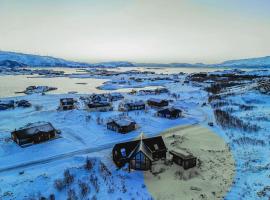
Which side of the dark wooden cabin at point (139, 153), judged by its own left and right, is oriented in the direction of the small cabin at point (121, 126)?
back

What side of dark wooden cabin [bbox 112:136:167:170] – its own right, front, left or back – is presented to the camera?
front

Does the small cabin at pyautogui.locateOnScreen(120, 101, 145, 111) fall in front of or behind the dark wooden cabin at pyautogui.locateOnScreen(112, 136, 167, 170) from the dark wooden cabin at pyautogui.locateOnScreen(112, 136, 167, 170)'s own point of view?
behind

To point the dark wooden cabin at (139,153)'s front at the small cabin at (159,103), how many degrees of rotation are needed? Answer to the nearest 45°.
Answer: approximately 180°

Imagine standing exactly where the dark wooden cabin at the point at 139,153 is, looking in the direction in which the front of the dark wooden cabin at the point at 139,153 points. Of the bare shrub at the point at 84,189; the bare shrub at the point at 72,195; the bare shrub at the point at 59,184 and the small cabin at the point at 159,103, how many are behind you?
1

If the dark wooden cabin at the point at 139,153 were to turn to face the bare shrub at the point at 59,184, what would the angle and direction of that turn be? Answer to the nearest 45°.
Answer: approximately 45° to its right

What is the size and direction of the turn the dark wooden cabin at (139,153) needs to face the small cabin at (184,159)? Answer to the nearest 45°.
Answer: approximately 90° to its left

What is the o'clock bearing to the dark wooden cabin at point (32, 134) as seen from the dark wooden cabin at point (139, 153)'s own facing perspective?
the dark wooden cabin at point (32, 134) is roughly at 4 o'clock from the dark wooden cabin at point (139, 153).

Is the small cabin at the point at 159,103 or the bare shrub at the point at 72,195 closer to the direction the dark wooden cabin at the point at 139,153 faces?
the bare shrub

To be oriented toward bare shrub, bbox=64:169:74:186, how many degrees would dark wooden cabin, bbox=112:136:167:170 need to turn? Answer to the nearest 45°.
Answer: approximately 45° to its right

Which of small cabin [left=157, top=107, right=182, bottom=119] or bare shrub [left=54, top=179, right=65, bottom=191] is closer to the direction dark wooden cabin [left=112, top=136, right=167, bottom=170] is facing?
the bare shrub

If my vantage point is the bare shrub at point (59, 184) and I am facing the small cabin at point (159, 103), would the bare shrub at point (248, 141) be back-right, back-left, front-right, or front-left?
front-right

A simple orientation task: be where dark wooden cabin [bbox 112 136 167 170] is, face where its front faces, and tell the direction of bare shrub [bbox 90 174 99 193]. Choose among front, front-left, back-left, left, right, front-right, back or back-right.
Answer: front-right

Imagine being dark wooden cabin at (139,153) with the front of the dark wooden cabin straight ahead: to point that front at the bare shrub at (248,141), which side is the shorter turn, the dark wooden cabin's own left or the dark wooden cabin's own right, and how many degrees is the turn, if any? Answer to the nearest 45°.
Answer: approximately 135° to the dark wooden cabin's own left

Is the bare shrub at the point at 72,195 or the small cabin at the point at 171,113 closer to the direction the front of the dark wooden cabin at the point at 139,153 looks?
the bare shrub
